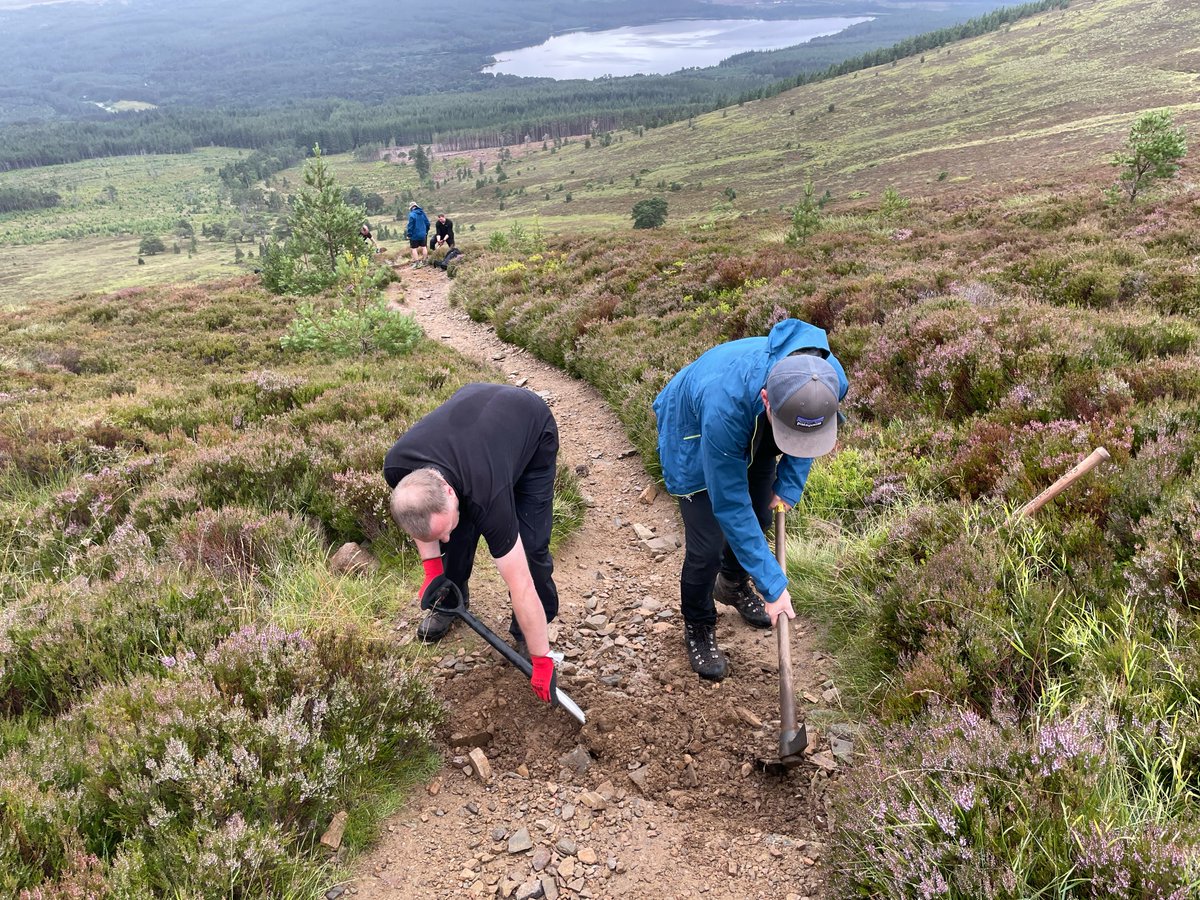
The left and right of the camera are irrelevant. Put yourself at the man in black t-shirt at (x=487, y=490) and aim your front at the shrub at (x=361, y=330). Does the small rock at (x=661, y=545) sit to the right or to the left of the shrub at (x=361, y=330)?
right

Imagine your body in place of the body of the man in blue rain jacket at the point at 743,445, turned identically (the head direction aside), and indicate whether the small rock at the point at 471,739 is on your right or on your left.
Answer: on your right

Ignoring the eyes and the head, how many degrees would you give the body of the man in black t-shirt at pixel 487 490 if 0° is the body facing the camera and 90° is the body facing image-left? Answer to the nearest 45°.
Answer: approximately 45°

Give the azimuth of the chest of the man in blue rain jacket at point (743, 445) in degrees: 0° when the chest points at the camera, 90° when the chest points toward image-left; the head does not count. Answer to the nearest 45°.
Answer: approximately 315°

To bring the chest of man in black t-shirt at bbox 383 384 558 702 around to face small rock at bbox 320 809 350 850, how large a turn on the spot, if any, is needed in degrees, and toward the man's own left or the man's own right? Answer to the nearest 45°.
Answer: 0° — they already face it

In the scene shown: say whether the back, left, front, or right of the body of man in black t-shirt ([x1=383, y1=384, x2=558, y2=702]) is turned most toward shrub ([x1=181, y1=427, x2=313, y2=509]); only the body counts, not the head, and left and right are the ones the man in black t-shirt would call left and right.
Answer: right

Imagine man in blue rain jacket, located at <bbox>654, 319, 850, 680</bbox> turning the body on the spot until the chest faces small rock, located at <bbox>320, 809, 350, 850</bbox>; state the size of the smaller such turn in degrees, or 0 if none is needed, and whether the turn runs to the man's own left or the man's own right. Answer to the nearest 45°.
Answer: approximately 90° to the man's own right

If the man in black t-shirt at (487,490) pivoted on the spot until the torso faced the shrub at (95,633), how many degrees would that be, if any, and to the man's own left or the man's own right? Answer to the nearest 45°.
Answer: approximately 45° to the man's own right

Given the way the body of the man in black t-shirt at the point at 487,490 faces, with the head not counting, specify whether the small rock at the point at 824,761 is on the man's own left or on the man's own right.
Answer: on the man's own left

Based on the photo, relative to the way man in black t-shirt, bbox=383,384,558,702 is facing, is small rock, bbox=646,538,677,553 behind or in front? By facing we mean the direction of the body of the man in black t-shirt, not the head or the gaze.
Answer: behind
